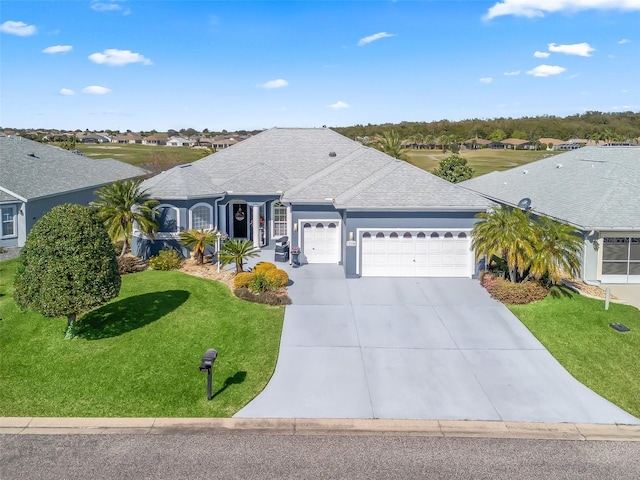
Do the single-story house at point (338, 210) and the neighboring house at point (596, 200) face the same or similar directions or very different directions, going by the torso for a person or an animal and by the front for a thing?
same or similar directions

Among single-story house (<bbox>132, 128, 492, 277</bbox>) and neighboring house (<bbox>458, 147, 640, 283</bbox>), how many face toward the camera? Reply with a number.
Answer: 2

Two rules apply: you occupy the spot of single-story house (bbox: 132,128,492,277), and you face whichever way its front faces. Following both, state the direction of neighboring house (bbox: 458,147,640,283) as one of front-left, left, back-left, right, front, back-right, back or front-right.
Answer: left

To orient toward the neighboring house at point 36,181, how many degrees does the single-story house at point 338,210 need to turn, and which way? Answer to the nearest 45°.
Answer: approximately 135° to its right

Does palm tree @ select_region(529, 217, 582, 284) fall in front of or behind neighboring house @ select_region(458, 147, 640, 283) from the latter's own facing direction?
in front

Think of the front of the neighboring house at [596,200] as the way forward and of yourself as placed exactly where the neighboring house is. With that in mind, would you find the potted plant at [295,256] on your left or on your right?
on your right

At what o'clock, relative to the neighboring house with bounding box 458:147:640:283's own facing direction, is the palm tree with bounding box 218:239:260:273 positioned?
The palm tree is roughly at 2 o'clock from the neighboring house.

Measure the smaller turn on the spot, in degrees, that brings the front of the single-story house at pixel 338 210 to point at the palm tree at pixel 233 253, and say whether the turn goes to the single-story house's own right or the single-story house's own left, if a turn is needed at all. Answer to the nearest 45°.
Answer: approximately 45° to the single-story house's own right

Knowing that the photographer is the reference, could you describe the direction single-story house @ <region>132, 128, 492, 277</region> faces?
facing the viewer

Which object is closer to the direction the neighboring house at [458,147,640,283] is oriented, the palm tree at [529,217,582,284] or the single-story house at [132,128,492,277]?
the palm tree

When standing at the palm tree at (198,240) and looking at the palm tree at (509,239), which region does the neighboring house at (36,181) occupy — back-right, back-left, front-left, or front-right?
back-left

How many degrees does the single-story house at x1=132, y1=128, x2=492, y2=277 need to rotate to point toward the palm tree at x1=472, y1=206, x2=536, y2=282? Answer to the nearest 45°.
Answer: approximately 45° to its left

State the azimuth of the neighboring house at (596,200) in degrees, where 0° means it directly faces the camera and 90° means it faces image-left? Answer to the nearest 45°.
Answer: approximately 0°

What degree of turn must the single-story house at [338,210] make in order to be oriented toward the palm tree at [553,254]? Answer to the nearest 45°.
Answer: approximately 45° to its left

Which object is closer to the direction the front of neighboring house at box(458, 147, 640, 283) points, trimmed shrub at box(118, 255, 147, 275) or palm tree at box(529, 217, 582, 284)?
the palm tree

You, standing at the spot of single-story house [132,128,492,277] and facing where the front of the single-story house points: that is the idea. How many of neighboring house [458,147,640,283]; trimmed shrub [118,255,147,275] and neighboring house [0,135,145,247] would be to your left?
1
